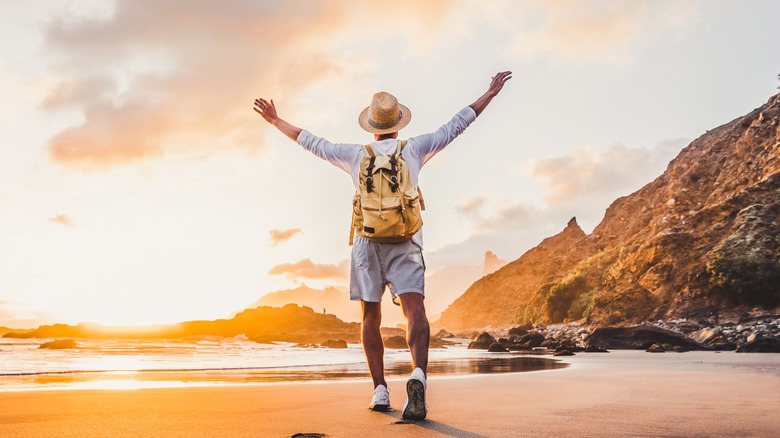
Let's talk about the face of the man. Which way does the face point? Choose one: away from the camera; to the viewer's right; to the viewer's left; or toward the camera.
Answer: away from the camera

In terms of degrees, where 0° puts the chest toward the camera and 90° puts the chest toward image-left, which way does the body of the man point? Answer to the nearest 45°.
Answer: approximately 180°

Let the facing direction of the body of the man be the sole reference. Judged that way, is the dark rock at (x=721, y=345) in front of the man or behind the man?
in front

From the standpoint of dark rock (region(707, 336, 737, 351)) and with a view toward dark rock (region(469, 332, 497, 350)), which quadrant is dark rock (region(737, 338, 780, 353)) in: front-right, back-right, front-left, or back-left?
back-left

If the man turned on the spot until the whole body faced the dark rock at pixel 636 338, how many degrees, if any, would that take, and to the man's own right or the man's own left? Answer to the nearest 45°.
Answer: approximately 45° to the man's own right

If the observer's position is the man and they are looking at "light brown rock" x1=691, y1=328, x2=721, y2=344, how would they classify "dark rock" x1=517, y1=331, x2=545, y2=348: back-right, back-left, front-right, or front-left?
front-left

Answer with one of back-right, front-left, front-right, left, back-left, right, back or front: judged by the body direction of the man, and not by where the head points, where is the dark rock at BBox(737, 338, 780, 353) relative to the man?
front-right

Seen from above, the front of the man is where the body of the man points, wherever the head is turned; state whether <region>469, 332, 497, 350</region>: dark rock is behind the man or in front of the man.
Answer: in front

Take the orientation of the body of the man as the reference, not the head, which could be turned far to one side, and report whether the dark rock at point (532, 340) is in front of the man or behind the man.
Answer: in front

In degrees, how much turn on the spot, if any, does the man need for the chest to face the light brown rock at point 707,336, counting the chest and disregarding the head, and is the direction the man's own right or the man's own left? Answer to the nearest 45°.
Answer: approximately 45° to the man's own right
